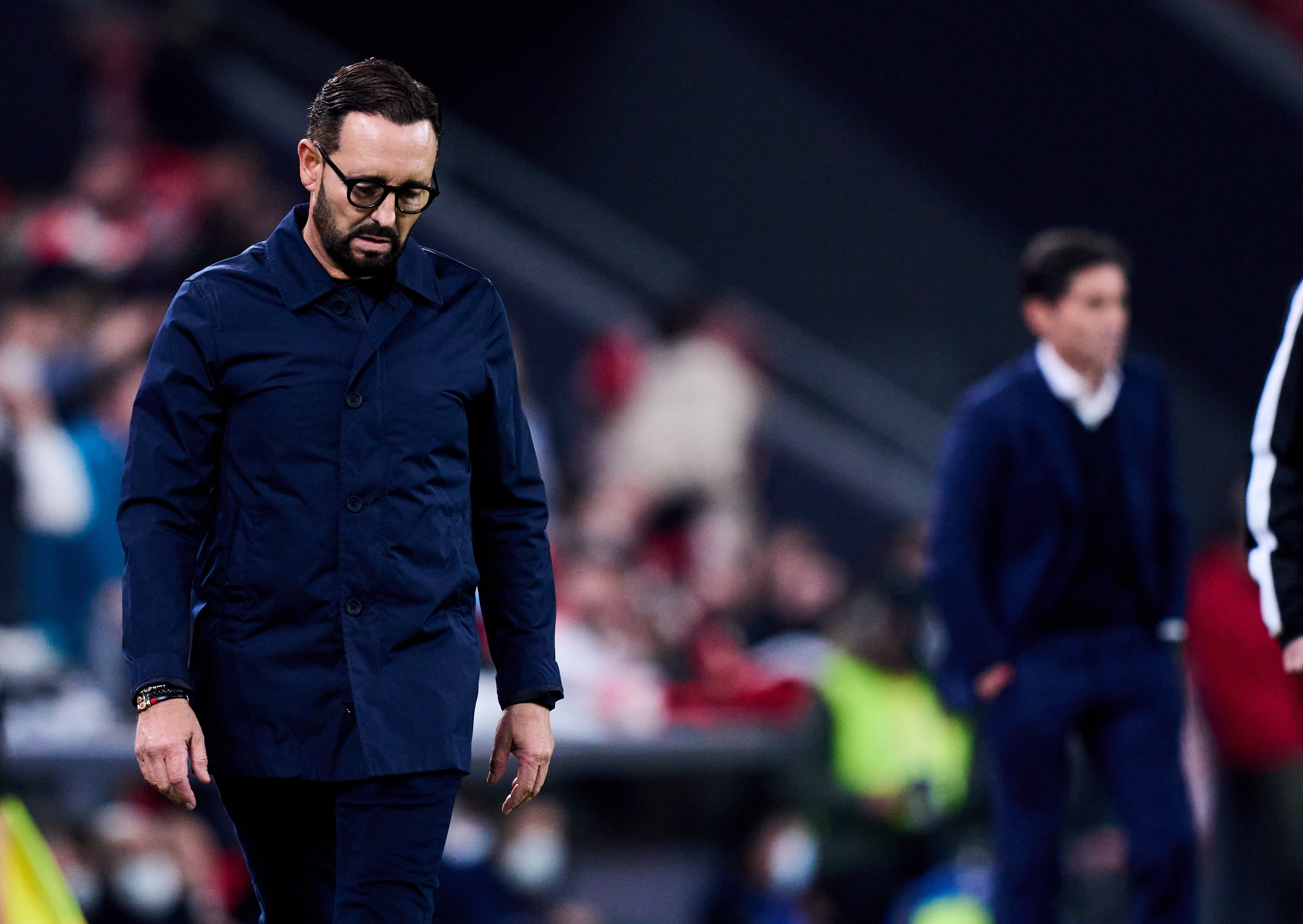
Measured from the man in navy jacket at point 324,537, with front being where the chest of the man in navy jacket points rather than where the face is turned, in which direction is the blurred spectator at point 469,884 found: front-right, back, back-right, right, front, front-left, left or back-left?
back

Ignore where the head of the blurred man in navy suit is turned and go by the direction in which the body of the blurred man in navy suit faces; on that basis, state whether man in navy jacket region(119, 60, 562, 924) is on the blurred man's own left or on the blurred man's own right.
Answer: on the blurred man's own right

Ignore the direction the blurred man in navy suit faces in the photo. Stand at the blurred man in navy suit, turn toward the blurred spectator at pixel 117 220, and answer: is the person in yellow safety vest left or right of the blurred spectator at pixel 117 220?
right

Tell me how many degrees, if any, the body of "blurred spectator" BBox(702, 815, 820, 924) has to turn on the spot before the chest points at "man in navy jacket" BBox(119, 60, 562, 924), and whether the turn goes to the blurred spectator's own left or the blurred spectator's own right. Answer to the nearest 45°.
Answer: approximately 45° to the blurred spectator's own right

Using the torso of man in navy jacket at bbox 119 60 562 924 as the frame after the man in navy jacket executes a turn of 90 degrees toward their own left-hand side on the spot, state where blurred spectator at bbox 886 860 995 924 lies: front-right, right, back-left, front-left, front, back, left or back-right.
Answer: front-left

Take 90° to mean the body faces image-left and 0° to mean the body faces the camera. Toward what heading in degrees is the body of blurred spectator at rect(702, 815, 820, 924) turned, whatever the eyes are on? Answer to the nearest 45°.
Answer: approximately 315°

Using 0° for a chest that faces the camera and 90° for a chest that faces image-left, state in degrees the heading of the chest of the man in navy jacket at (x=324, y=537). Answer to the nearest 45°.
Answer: approximately 0°

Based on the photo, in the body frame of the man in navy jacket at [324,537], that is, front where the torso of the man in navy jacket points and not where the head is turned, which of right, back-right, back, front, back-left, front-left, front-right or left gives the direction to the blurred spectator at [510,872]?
back
